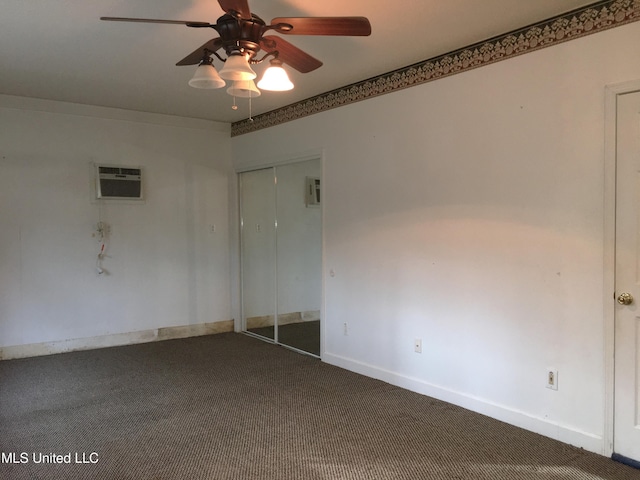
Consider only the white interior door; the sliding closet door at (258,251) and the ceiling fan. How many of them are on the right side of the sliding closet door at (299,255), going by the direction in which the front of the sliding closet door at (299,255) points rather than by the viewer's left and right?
1

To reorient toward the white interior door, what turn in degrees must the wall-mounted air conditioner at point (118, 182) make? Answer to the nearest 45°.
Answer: approximately 45° to its left

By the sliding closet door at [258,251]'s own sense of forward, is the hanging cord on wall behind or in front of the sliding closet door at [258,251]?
in front

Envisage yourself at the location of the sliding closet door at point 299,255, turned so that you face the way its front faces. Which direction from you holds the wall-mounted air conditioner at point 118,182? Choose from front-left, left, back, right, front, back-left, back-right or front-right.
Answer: front-right

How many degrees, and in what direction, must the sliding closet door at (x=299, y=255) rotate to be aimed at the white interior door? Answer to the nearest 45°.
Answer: approximately 90° to its left

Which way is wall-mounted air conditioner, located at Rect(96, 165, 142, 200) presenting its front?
toward the camera

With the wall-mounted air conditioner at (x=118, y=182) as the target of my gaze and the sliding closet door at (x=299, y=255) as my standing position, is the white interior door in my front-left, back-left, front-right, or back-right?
back-left

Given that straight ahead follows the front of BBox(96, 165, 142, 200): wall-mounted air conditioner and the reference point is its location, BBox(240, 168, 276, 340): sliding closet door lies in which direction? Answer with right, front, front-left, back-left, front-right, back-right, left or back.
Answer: left

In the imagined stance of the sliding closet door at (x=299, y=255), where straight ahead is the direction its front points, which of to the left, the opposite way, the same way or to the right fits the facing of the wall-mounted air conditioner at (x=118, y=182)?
to the left

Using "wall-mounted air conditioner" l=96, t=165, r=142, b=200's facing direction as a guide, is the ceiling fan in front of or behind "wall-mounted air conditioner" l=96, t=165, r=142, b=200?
in front

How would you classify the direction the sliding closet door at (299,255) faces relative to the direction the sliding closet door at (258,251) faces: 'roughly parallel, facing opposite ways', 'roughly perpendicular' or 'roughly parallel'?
roughly parallel
